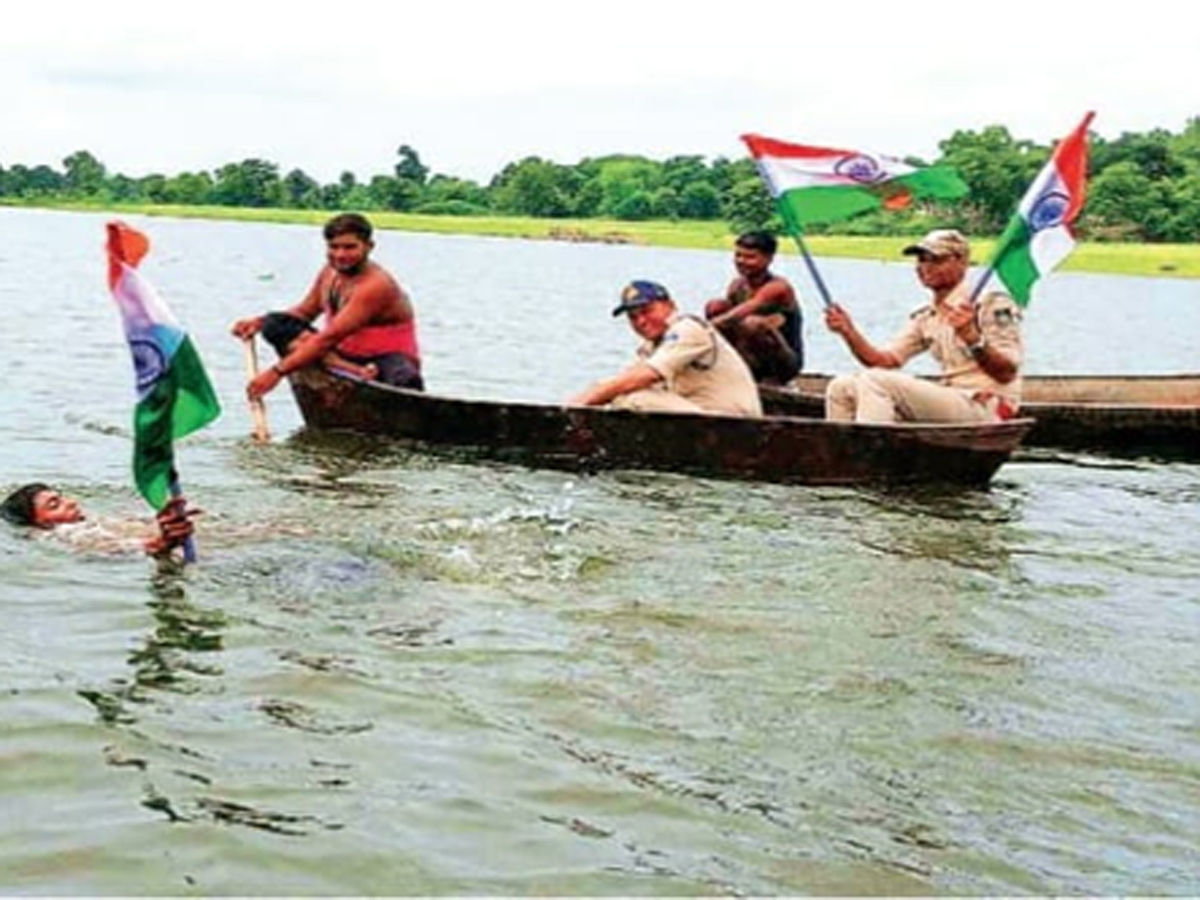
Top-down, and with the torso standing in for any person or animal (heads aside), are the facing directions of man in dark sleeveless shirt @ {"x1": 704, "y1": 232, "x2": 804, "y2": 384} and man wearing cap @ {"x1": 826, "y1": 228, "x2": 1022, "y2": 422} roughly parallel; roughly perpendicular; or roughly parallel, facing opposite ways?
roughly parallel

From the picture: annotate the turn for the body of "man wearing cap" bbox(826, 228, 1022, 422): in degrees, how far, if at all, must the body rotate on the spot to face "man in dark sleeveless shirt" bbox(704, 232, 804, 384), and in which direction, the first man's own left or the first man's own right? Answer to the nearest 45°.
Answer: approximately 90° to the first man's own right

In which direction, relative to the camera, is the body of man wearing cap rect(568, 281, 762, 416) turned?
to the viewer's left

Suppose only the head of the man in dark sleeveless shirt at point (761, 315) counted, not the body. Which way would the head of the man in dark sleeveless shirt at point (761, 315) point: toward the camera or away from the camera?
toward the camera

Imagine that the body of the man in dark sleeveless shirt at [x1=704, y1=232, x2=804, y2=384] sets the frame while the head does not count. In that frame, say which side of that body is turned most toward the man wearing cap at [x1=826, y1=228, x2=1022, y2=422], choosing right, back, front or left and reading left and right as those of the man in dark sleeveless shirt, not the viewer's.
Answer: left

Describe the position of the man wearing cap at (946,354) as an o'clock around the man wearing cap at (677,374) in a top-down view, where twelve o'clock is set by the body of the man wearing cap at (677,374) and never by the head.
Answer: the man wearing cap at (946,354) is roughly at 6 o'clock from the man wearing cap at (677,374).

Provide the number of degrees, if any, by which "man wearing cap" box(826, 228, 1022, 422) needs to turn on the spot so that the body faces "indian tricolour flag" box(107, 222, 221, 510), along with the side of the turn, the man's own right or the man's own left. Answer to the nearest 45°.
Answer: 0° — they already face it

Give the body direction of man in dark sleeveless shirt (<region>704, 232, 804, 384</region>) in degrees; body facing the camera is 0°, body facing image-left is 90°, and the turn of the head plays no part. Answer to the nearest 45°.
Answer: approximately 45°

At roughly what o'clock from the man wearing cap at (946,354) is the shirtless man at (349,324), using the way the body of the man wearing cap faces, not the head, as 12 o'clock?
The shirtless man is roughly at 2 o'clock from the man wearing cap.
